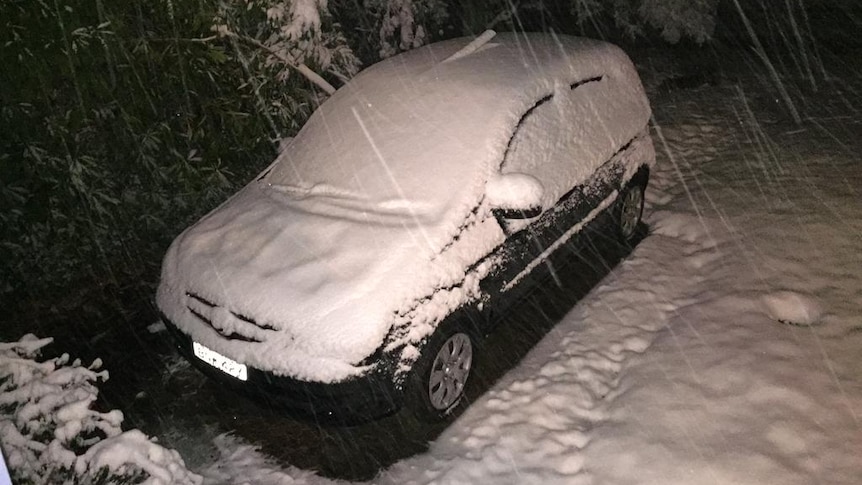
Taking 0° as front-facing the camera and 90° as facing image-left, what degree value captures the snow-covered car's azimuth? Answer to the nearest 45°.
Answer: approximately 45°

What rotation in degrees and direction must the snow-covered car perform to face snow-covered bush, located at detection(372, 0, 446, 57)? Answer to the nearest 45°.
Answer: approximately 135° to its right

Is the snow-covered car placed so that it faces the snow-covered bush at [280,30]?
no
